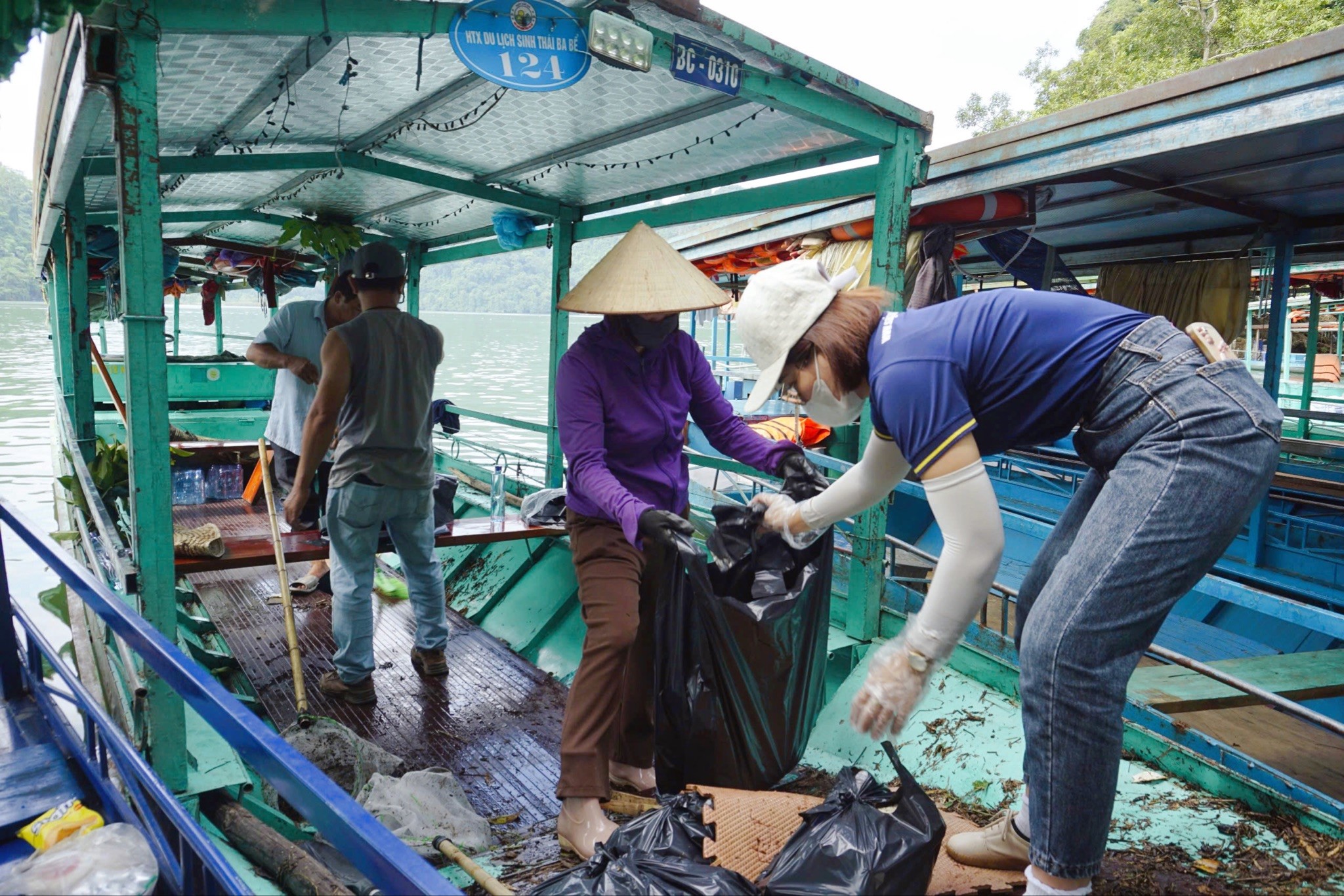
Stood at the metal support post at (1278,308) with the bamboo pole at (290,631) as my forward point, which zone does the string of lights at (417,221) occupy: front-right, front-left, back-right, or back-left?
front-right

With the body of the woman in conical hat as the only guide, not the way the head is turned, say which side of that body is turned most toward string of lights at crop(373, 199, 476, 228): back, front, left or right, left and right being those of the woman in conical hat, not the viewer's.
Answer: back

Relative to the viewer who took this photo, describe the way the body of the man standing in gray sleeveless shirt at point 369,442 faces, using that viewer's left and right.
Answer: facing away from the viewer

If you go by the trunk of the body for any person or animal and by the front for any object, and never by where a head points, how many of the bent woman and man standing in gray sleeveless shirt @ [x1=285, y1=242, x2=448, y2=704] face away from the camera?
1

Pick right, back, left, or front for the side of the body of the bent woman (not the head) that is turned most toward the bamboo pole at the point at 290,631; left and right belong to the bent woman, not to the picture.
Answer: front

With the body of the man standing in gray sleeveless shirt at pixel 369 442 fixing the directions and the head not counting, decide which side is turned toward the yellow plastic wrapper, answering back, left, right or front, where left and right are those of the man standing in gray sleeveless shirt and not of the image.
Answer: back

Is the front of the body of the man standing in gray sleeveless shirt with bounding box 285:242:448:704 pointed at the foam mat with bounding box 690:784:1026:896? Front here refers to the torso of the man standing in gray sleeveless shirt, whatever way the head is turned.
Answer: no

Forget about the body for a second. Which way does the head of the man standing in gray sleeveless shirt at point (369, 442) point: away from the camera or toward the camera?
away from the camera

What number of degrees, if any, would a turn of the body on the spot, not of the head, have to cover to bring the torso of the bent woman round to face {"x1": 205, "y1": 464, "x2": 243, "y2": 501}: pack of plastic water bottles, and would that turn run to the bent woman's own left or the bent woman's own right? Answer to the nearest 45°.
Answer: approximately 45° to the bent woman's own right

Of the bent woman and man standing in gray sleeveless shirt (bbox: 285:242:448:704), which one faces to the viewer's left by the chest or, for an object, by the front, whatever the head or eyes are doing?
the bent woman

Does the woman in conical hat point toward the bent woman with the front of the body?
yes

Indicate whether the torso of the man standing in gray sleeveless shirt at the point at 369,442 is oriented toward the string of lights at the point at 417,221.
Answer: yes

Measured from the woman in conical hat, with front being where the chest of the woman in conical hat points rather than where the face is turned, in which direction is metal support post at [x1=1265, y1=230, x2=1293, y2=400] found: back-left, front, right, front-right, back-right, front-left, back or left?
left

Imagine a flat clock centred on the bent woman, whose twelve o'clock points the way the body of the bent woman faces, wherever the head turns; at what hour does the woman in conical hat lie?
The woman in conical hat is roughly at 1 o'clock from the bent woman.

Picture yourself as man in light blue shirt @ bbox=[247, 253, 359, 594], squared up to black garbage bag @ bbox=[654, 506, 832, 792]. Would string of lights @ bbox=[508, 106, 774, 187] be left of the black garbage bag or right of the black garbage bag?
left

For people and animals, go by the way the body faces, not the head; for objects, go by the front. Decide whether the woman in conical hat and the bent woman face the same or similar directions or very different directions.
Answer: very different directions

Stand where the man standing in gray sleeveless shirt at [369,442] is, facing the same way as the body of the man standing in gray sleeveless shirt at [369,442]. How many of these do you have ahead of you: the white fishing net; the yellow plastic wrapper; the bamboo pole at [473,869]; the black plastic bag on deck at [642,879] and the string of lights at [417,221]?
1

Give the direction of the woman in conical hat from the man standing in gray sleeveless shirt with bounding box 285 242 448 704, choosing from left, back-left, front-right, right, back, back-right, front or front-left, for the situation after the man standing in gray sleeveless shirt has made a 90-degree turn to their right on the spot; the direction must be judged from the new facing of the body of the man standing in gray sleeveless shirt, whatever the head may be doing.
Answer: front-right

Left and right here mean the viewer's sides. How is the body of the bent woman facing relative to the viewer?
facing to the left of the viewer
